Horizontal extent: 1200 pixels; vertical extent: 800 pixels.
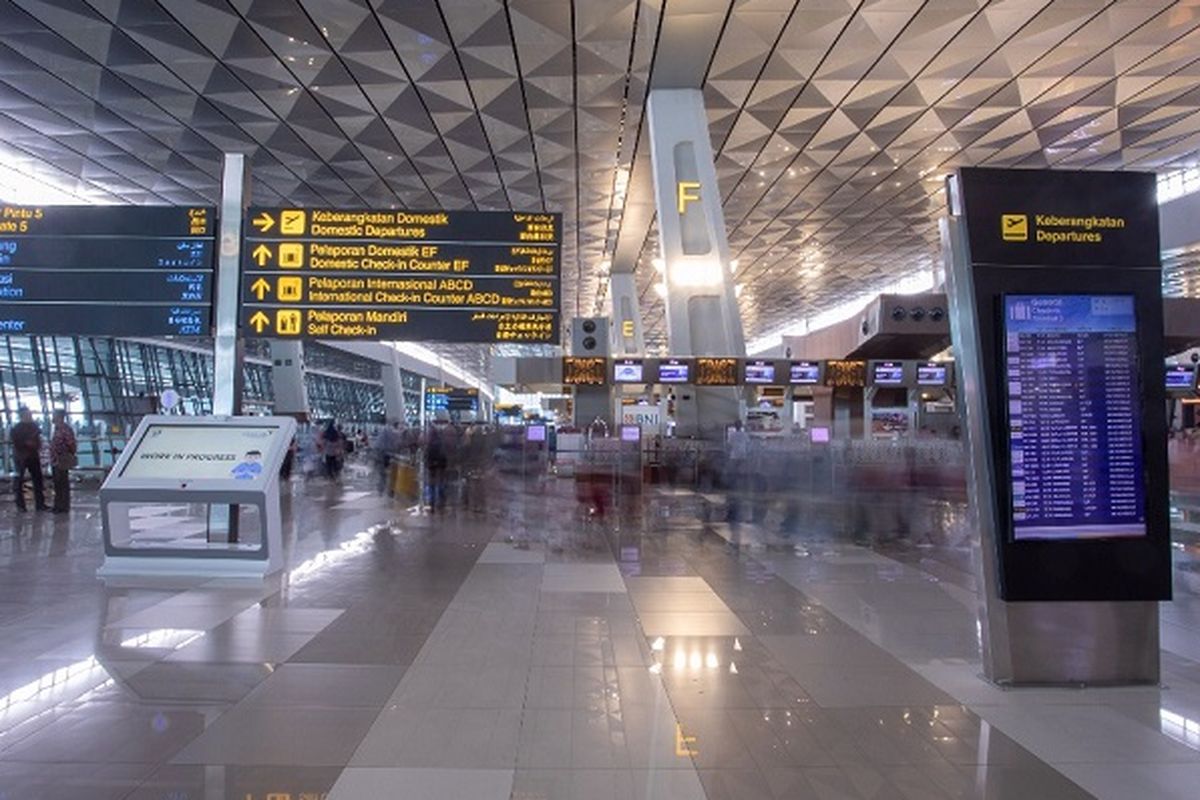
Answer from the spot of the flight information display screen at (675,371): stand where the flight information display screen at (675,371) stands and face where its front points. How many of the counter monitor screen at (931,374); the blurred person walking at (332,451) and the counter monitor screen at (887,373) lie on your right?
1

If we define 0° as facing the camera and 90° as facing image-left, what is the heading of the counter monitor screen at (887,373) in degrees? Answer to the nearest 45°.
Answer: approximately 0°

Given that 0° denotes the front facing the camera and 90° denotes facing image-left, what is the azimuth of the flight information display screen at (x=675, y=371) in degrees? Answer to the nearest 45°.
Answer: approximately 0°

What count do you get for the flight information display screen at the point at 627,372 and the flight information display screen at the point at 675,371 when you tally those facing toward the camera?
2

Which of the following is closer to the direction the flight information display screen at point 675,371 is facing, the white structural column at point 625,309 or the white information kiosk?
the white information kiosk
